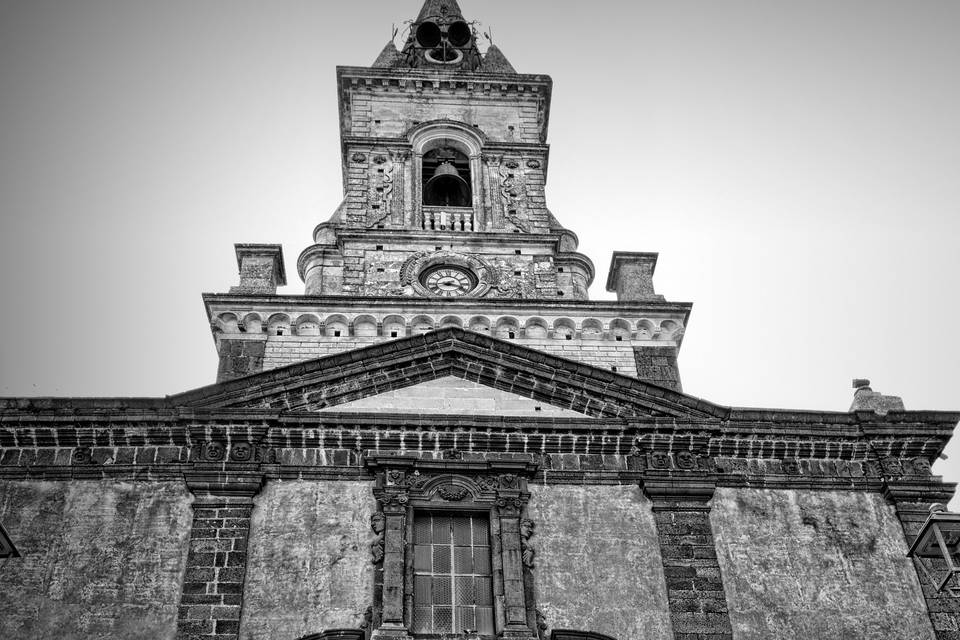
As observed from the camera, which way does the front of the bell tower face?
facing the viewer

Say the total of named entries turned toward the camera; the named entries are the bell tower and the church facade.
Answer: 2

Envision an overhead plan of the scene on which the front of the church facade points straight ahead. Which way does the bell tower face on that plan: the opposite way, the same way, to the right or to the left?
the same way

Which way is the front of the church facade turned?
toward the camera
